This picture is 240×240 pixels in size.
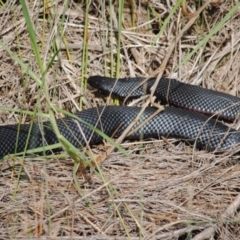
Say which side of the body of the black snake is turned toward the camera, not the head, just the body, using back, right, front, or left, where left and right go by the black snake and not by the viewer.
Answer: left
